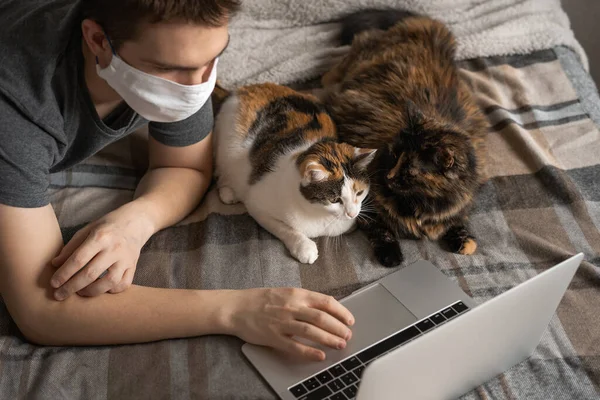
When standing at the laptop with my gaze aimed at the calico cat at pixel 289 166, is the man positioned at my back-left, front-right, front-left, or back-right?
front-left

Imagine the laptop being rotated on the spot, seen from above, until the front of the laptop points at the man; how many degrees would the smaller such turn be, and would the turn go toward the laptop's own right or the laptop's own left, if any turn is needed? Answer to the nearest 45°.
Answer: approximately 45° to the laptop's own left

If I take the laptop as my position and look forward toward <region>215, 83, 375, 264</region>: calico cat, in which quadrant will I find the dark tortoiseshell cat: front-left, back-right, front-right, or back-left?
front-right

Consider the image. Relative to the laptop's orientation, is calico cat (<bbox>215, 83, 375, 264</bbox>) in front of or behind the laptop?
in front

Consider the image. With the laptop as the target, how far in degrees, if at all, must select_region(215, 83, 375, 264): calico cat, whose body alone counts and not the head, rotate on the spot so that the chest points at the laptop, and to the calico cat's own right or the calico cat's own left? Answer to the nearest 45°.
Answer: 0° — it already faces it

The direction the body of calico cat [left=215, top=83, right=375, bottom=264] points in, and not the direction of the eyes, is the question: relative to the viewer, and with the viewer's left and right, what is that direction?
facing the viewer and to the right of the viewer

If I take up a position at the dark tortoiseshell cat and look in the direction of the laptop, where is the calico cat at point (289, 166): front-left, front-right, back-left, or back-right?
front-right

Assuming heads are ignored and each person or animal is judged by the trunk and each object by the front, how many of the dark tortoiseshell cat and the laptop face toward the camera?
1

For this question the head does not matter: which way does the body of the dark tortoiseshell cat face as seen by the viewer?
toward the camera

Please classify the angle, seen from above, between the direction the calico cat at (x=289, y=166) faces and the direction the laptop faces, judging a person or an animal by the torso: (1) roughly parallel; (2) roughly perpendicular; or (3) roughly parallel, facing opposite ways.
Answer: roughly parallel, facing opposite ways

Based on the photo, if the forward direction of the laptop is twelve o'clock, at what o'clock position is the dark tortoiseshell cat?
The dark tortoiseshell cat is roughly at 1 o'clock from the laptop.

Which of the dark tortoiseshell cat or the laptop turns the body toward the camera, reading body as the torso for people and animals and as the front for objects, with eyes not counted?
the dark tortoiseshell cat

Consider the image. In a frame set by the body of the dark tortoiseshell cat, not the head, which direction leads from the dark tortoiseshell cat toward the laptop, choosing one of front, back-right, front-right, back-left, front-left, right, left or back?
front

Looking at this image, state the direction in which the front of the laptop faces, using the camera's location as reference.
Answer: facing away from the viewer and to the left of the viewer
